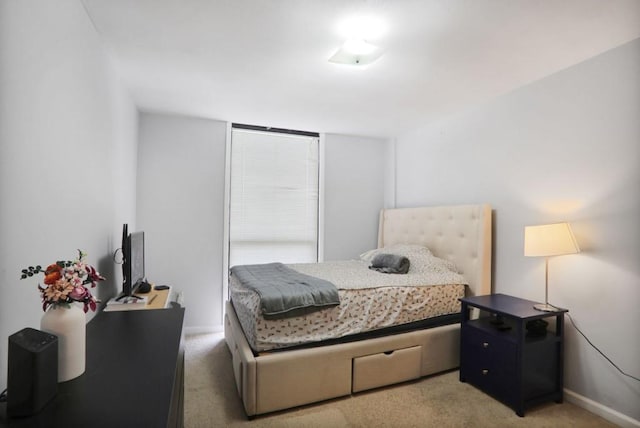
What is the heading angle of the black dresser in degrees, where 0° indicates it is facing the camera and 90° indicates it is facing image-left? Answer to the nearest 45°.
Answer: approximately 270°

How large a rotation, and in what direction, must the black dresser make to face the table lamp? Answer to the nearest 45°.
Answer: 0° — it already faces it

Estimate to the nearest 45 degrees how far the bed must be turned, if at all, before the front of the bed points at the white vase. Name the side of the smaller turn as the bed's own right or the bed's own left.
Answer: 0° — it already faces it

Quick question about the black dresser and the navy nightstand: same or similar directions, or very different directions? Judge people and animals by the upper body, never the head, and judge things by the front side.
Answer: very different directions

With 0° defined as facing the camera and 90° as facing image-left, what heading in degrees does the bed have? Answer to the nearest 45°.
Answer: approximately 45°

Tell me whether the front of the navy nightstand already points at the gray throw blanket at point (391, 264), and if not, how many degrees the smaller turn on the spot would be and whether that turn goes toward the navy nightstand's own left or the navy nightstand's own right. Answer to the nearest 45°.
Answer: approximately 45° to the navy nightstand's own right

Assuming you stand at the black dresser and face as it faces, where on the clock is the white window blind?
The white window blind is roughly at 10 o'clock from the black dresser.

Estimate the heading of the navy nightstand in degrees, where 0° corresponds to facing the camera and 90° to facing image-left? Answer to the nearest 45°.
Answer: approximately 45°

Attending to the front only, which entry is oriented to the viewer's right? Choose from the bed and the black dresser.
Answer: the black dresser

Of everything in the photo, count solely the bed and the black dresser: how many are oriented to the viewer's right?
1

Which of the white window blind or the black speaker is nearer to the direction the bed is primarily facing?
the black speaker

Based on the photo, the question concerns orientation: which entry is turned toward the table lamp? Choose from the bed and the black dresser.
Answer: the black dresser
